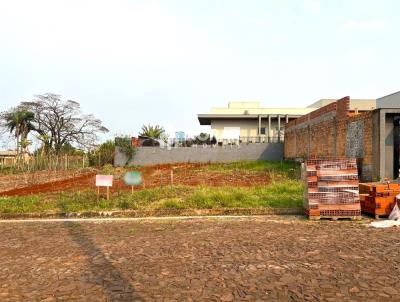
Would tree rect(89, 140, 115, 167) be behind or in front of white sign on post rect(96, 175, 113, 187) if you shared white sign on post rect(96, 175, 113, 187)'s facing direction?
behind

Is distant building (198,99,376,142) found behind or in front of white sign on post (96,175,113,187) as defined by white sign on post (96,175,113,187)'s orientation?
behind

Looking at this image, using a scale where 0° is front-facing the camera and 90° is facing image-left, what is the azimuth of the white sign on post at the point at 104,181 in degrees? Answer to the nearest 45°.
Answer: approximately 0°

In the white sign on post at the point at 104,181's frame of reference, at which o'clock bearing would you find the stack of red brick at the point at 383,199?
The stack of red brick is roughly at 10 o'clock from the white sign on post.

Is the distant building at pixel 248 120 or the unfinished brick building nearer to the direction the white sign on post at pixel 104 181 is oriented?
the unfinished brick building

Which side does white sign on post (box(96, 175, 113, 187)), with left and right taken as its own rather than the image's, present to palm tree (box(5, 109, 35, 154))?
back

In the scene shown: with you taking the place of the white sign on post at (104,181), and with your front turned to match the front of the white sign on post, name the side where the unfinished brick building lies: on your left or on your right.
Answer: on your left

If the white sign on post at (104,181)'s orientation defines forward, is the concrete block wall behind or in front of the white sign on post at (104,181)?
behind
